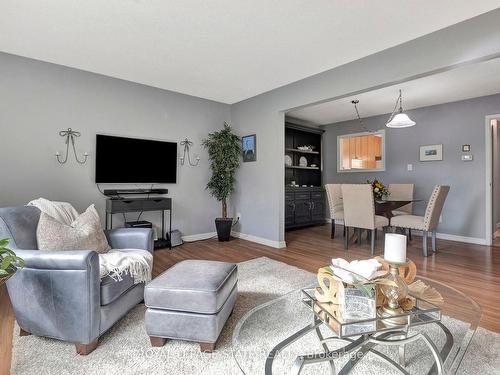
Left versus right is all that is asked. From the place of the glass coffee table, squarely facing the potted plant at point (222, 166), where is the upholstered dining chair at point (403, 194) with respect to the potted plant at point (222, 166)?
right

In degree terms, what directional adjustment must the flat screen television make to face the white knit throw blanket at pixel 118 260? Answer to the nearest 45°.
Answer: approximately 45° to its right

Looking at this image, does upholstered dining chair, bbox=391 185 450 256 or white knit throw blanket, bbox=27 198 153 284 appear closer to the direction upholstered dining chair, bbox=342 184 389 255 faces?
the upholstered dining chair

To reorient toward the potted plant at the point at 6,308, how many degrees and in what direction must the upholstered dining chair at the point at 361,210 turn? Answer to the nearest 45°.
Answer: approximately 180°

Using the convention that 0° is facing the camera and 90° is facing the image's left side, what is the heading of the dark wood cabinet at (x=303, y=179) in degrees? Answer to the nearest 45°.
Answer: approximately 315°

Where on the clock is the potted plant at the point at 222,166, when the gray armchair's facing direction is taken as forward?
The potted plant is roughly at 9 o'clock from the gray armchair.

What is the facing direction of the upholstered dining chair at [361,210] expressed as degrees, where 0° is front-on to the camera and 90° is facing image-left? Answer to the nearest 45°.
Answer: approximately 225°

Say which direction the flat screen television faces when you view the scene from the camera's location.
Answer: facing the viewer and to the right of the viewer

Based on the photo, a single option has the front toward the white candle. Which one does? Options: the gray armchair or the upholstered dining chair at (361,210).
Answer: the gray armchair

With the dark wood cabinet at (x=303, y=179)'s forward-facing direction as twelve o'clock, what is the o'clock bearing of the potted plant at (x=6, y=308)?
The potted plant is roughly at 2 o'clock from the dark wood cabinet.

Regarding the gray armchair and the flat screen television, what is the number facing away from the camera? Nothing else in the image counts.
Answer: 0

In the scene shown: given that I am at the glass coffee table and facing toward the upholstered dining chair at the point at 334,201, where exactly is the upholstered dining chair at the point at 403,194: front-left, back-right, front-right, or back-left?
front-right

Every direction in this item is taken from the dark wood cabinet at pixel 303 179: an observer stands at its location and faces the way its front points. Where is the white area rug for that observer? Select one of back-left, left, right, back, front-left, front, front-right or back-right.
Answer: front-right

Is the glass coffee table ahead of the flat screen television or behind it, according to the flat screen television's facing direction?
ahead

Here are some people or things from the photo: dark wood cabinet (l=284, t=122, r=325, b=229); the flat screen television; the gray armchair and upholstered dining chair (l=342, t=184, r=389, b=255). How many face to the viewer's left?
0

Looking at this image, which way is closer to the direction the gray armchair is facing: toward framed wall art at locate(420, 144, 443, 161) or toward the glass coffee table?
the glass coffee table
